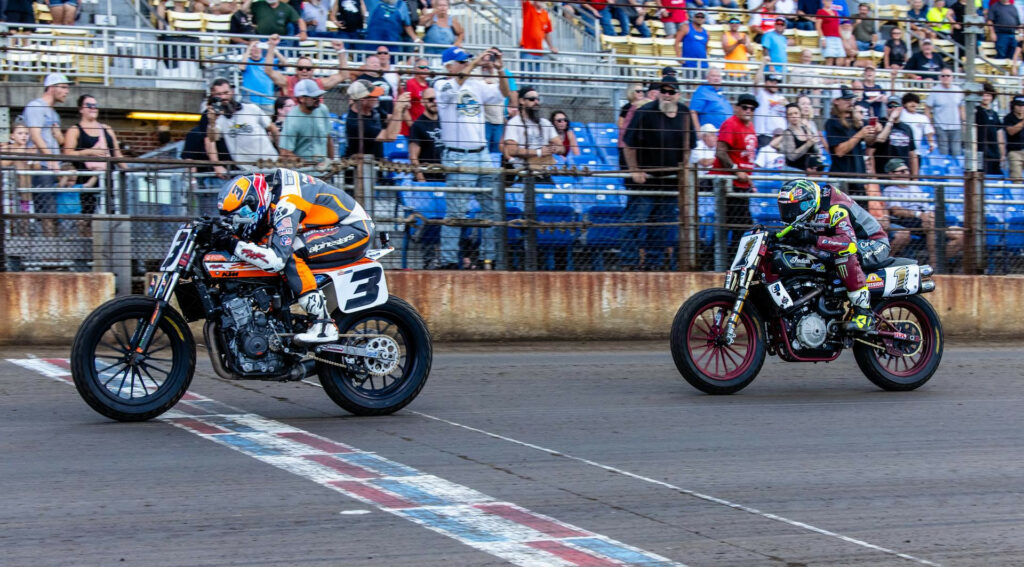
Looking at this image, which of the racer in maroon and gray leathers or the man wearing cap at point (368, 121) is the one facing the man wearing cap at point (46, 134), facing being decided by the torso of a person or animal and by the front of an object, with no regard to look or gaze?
the racer in maroon and gray leathers

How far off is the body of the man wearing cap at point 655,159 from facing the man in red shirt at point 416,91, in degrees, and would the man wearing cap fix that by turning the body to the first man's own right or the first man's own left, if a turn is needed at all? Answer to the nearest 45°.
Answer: approximately 90° to the first man's own right

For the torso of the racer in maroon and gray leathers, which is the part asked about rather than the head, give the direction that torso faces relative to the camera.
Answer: to the viewer's left

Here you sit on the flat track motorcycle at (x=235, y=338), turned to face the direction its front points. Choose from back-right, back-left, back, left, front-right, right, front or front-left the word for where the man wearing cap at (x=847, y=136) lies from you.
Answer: back-right

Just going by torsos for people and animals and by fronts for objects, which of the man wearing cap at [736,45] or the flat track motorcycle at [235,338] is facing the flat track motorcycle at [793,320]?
the man wearing cap

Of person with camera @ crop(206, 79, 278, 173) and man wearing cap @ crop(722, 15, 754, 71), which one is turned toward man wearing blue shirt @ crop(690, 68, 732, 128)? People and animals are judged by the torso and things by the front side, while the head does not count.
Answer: man wearing cap @ crop(722, 15, 754, 71)

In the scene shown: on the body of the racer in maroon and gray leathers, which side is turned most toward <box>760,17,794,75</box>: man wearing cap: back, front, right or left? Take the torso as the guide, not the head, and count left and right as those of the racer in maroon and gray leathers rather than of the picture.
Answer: right

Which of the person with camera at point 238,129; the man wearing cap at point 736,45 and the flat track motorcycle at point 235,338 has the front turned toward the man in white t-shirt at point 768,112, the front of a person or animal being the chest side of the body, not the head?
the man wearing cap

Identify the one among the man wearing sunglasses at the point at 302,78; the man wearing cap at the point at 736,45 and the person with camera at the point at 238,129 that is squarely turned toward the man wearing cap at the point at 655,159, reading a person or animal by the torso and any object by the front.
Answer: the man wearing cap at the point at 736,45

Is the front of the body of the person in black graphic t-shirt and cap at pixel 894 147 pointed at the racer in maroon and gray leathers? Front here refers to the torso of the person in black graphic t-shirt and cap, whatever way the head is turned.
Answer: yes

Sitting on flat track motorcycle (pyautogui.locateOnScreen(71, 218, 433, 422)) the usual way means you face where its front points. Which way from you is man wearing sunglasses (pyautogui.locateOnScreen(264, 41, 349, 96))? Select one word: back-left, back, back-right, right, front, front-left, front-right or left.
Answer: right

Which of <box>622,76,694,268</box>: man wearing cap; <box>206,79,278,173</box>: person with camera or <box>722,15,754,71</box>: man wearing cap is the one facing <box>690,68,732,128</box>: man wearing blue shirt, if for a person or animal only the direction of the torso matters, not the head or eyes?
<box>722,15,754,71</box>: man wearing cap

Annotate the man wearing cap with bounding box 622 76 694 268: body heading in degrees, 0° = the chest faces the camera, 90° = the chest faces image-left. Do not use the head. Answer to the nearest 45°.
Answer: approximately 0°

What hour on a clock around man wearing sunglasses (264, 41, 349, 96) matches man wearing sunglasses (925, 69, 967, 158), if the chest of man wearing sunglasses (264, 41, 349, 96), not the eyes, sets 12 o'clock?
man wearing sunglasses (925, 69, 967, 158) is roughly at 9 o'clock from man wearing sunglasses (264, 41, 349, 96).
